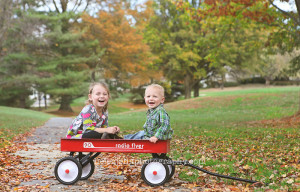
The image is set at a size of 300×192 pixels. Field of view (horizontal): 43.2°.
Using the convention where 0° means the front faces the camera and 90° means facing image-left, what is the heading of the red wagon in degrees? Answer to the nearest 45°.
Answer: approximately 270°

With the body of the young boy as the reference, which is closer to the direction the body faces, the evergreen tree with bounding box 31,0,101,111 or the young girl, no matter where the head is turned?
the young girl

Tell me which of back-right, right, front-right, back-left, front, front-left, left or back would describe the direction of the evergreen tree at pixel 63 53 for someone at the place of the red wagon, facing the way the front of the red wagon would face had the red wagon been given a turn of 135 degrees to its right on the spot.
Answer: back-right

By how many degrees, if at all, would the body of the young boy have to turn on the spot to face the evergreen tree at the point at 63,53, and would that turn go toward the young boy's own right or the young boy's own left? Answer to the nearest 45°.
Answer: approximately 135° to the young boy's own right

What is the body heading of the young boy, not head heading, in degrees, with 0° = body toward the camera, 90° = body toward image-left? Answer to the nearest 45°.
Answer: approximately 45°

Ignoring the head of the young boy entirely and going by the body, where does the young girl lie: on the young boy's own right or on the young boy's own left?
on the young boy's own right

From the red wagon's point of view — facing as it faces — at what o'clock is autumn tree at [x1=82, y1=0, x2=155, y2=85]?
The autumn tree is roughly at 9 o'clock from the red wagon.

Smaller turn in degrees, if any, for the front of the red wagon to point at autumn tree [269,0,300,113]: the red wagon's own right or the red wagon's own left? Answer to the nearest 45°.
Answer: approximately 45° to the red wagon's own left
